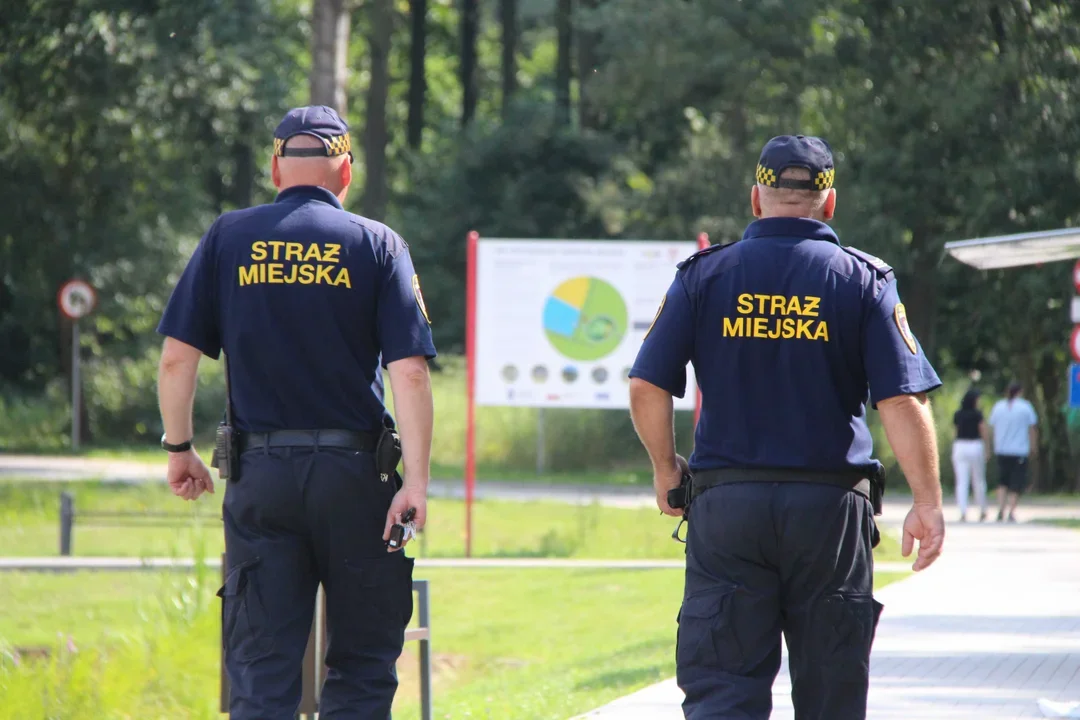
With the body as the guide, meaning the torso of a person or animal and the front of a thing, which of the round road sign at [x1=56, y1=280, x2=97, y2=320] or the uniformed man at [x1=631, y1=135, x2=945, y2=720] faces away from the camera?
the uniformed man

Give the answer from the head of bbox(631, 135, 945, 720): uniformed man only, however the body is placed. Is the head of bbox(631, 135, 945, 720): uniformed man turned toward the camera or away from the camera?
away from the camera

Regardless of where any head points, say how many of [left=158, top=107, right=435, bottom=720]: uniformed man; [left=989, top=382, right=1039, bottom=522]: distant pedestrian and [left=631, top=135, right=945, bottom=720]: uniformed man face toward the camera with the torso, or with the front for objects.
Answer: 0

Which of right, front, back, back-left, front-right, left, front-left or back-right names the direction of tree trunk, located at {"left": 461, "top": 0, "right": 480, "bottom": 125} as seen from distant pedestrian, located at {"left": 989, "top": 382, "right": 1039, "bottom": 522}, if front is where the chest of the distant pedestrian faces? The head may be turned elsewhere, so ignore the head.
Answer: front-left

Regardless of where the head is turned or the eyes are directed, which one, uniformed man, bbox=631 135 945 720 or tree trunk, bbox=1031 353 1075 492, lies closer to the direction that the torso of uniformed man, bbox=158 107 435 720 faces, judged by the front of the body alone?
the tree trunk

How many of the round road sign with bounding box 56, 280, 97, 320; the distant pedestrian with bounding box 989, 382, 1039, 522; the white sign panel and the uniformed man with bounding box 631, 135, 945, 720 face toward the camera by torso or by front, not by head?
2

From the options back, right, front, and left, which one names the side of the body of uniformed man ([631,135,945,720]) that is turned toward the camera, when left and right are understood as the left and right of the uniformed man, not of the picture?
back

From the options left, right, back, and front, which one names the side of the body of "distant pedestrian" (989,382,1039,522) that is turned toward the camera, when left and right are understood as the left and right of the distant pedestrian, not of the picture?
back

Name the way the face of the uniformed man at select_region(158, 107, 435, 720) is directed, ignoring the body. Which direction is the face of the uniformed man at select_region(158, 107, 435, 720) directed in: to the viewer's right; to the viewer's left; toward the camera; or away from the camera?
away from the camera

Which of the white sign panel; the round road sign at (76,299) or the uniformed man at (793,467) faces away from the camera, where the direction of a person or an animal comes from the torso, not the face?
the uniformed man

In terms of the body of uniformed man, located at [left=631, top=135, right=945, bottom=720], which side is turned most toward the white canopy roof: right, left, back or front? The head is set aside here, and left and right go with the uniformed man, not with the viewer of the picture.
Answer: front

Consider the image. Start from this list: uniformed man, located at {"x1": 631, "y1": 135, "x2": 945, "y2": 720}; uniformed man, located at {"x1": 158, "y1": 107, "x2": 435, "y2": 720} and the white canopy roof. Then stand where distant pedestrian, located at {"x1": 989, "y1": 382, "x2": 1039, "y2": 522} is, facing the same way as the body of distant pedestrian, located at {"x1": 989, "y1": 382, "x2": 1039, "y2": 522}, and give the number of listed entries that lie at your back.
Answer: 3

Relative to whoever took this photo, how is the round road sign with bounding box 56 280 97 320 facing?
facing the viewer

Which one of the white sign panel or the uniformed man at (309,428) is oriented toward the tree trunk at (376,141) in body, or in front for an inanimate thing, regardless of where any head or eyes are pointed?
the uniformed man

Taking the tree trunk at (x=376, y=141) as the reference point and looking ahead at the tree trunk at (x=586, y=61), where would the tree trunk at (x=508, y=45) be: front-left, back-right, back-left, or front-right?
front-left

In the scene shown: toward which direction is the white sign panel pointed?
toward the camera

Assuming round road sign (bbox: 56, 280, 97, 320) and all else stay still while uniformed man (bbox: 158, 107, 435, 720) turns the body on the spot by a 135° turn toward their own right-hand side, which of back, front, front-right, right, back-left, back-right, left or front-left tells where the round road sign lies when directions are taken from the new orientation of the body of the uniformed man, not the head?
back-left

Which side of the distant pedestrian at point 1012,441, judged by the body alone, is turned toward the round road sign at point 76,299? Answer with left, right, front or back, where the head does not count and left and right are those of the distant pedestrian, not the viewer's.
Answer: left

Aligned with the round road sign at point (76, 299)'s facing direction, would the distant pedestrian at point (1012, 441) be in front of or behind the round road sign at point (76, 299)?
in front

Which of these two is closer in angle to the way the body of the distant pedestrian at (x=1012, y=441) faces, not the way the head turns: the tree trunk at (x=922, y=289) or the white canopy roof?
the tree trunk

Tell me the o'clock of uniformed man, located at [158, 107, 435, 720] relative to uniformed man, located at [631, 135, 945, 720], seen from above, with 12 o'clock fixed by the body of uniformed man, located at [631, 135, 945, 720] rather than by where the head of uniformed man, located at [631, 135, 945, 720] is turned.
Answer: uniformed man, located at [158, 107, 435, 720] is roughly at 9 o'clock from uniformed man, located at [631, 135, 945, 720].

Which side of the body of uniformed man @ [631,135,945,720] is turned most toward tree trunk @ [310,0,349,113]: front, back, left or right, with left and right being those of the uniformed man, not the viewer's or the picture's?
front
